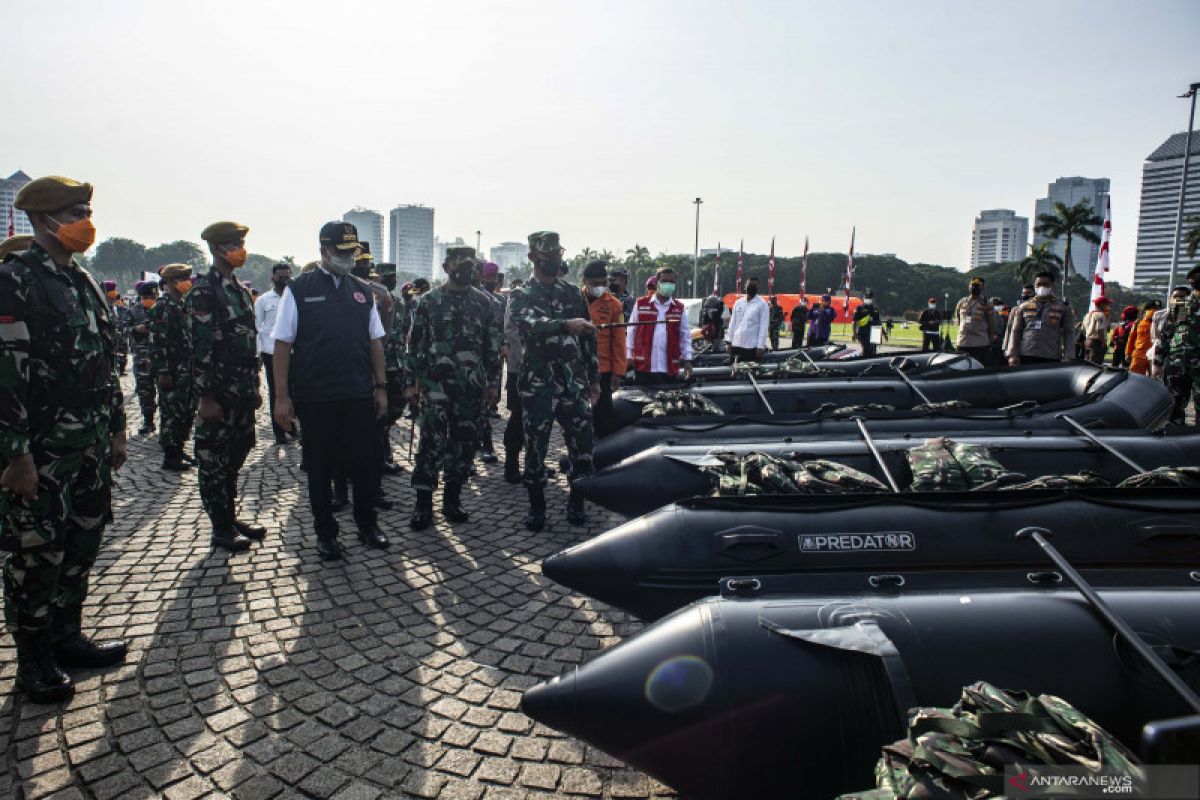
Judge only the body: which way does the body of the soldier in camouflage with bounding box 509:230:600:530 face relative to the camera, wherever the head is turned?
toward the camera

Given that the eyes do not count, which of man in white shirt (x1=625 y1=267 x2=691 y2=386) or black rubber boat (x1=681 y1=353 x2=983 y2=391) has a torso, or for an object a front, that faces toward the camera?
the man in white shirt

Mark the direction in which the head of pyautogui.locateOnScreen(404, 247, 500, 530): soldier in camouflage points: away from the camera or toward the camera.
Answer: toward the camera

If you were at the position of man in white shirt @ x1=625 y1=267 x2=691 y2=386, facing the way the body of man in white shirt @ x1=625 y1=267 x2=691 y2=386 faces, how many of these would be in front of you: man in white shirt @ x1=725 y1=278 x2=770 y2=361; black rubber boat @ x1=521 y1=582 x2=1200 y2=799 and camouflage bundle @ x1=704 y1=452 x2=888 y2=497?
2

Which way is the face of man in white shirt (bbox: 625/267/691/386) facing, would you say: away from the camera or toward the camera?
toward the camera

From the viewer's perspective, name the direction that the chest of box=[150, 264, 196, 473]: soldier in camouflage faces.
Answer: to the viewer's right

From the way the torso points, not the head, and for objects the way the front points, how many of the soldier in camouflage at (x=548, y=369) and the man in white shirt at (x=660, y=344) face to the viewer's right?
0

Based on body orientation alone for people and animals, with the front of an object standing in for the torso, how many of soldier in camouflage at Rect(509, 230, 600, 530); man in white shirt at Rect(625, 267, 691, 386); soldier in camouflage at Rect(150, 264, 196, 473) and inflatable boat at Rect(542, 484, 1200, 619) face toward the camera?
2

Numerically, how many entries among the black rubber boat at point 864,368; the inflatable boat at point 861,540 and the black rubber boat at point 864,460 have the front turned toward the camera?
0

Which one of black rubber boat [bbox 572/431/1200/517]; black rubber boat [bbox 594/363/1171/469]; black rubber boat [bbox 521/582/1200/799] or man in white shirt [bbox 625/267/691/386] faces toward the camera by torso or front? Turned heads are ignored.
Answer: the man in white shirt

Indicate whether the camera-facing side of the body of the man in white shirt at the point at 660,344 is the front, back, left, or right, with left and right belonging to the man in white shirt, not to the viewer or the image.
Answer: front
